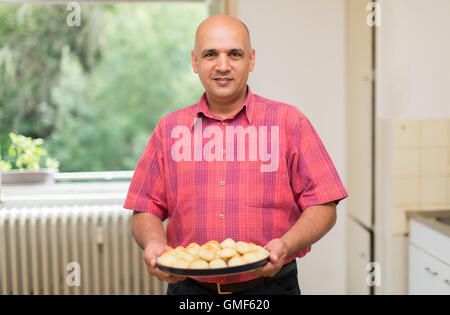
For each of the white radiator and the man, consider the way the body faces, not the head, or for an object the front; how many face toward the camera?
2

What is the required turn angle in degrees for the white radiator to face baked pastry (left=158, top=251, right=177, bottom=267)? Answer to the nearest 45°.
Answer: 0° — it already faces it

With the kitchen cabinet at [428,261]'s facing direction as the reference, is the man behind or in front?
in front

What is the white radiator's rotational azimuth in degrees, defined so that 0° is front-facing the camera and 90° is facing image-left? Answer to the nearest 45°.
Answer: approximately 0°

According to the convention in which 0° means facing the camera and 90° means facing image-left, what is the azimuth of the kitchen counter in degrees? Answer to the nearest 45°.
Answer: approximately 45°

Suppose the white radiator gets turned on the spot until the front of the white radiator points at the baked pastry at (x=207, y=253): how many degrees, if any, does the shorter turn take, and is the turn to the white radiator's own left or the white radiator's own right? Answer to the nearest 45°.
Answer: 0° — it already faces it

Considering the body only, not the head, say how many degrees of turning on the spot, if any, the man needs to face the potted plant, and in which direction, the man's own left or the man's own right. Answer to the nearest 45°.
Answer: approximately 135° to the man's own right

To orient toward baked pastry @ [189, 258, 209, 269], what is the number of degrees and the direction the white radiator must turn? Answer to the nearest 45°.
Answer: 0° — it already faces it

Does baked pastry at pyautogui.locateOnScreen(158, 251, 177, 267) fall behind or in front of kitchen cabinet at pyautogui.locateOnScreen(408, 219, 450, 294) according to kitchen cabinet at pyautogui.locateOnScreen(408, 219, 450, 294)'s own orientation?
in front

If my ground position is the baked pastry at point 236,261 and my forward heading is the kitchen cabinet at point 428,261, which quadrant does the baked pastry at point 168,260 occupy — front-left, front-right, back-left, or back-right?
back-left
